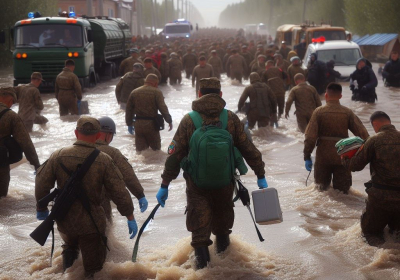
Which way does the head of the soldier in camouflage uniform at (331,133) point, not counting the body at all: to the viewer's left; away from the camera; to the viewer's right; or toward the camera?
away from the camera

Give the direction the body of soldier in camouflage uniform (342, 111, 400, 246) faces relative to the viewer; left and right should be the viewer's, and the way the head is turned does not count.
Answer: facing away from the viewer and to the left of the viewer

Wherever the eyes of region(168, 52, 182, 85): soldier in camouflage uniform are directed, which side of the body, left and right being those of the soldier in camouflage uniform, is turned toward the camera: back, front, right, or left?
back

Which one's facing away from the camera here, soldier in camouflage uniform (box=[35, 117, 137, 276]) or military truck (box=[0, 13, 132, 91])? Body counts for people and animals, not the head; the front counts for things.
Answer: the soldier in camouflage uniform

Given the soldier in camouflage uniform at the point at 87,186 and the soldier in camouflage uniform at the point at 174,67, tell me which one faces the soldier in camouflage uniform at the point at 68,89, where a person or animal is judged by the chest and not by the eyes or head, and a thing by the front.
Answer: the soldier in camouflage uniform at the point at 87,186

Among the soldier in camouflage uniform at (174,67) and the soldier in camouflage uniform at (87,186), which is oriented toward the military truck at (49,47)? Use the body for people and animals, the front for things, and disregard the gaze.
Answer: the soldier in camouflage uniform at (87,186)

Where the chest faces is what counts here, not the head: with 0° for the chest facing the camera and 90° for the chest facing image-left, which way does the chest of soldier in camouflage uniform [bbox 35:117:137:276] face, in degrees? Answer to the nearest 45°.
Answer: approximately 180°

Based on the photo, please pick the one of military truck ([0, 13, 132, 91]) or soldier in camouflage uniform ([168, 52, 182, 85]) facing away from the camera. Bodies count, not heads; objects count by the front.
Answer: the soldier in camouflage uniform

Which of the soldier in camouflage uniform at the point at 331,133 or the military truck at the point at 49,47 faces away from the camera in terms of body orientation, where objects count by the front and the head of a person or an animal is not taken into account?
the soldier in camouflage uniform

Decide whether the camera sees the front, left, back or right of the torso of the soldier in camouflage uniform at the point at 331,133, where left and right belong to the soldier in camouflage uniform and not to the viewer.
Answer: back

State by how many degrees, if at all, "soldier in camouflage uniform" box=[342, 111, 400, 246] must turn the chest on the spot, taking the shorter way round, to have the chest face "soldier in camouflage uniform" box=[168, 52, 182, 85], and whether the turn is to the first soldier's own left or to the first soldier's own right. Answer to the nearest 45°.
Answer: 0° — they already face them

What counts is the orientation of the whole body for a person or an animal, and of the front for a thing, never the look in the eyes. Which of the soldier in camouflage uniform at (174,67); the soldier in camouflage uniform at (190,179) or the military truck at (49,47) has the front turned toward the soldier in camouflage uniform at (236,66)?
the soldier in camouflage uniform at (190,179)

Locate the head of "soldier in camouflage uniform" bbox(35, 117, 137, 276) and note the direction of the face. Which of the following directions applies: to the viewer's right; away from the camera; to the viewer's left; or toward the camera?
away from the camera

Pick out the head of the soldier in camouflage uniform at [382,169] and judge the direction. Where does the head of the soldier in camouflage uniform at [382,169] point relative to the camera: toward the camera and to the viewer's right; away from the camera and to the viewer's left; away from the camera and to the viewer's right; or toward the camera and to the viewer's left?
away from the camera and to the viewer's left

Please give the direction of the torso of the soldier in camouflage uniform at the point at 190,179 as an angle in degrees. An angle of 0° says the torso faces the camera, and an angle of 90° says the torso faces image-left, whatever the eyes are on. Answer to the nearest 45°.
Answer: approximately 180°
